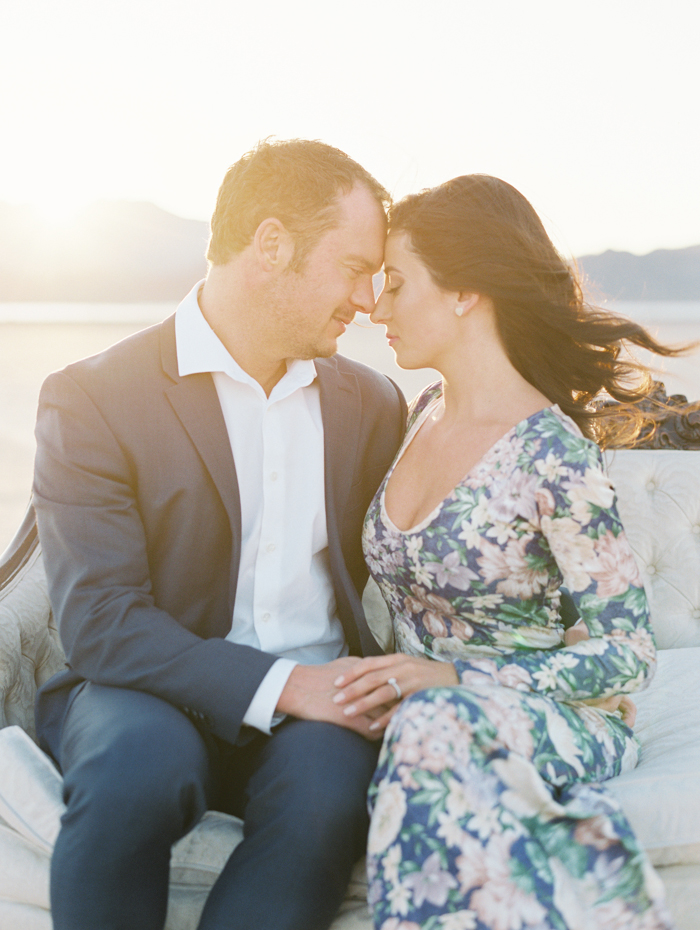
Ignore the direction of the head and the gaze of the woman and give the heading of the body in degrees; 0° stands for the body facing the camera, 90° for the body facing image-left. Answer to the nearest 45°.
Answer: approximately 45°

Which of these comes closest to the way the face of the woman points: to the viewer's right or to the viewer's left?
to the viewer's left

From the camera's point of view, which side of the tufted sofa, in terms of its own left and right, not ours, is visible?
front
